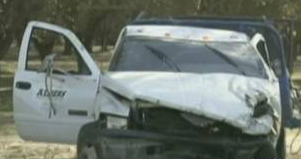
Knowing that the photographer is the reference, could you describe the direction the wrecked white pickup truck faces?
facing the viewer
